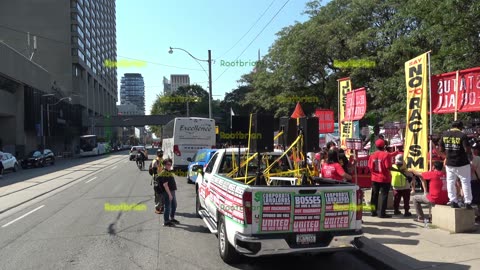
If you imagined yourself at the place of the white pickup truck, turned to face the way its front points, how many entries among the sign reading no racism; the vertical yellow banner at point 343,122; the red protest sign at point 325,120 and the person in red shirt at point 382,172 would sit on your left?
0

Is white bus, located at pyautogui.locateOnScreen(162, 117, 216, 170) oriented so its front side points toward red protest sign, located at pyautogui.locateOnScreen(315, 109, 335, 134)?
no

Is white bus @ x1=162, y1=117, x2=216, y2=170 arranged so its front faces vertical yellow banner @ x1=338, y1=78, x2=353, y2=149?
no

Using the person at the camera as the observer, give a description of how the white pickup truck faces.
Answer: facing away from the viewer and to the left of the viewer

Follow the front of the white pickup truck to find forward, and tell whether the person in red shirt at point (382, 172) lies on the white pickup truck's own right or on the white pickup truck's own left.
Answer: on the white pickup truck's own right

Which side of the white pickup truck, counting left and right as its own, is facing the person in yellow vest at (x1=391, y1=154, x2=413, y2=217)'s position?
right

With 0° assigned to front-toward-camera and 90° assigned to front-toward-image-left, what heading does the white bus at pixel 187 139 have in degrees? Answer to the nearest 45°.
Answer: approximately 180°

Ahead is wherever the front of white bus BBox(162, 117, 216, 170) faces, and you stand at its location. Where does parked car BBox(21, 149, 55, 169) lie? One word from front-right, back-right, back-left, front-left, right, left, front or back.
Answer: front-left

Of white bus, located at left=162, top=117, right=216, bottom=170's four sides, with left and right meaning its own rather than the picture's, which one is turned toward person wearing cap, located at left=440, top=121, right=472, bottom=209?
back

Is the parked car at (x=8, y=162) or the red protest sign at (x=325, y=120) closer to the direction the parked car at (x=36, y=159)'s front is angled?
the parked car

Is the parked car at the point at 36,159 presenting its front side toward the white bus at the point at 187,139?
no

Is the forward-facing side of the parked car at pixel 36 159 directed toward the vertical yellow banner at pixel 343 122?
no

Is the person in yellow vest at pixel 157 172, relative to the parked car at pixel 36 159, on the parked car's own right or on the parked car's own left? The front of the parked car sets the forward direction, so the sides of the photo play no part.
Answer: on the parked car's own left

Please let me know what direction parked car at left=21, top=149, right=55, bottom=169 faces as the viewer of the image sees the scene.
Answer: facing the viewer and to the left of the viewer

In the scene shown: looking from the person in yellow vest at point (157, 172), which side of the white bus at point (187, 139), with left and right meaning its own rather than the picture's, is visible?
back

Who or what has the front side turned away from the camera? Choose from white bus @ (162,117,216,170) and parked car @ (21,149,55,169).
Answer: the white bus

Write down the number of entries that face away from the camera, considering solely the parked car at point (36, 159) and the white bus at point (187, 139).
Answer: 1

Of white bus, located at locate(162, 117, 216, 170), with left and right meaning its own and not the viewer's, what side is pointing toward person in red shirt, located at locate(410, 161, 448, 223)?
back
